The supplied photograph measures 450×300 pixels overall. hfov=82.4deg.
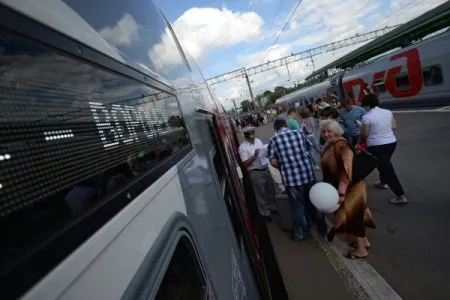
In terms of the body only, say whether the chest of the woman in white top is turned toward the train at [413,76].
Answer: no

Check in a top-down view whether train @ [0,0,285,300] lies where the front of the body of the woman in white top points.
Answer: no

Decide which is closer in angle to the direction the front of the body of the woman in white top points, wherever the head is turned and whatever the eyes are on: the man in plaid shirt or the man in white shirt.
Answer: the man in white shirt

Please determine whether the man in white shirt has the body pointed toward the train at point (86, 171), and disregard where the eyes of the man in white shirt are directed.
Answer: yes

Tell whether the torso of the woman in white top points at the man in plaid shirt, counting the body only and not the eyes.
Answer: no

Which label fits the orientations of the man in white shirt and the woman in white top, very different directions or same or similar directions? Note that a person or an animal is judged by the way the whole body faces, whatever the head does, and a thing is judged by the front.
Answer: very different directions

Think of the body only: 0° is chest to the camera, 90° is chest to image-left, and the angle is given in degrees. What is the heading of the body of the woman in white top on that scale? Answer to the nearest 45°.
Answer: approximately 135°

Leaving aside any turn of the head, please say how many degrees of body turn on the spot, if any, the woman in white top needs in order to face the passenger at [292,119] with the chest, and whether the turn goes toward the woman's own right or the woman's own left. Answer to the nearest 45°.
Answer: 0° — they already face them

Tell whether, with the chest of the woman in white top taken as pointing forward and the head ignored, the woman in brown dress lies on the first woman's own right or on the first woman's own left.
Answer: on the first woman's own left

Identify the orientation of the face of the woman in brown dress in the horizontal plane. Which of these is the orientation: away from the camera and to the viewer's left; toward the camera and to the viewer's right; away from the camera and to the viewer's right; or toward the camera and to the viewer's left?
toward the camera and to the viewer's left
